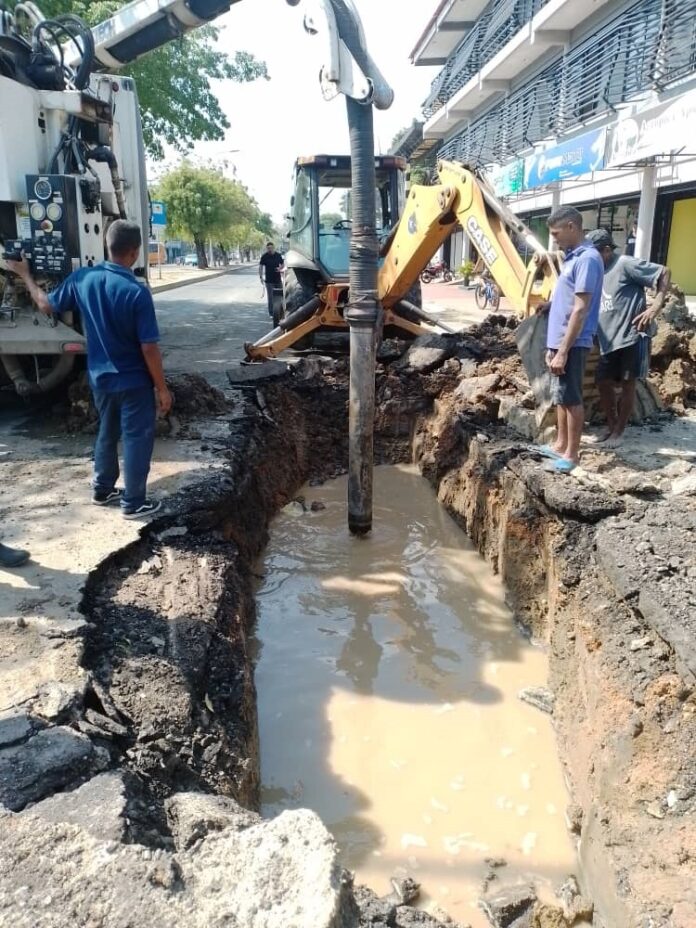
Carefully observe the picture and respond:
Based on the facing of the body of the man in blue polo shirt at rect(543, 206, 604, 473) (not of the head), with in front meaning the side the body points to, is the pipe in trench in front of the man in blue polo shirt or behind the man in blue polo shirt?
in front

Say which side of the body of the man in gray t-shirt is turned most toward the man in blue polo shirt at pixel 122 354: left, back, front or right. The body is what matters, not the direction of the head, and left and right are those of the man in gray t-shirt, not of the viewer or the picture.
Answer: front

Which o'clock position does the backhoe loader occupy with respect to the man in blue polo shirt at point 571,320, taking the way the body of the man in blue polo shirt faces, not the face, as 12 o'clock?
The backhoe loader is roughly at 2 o'clock from the man in blue polo shirt.

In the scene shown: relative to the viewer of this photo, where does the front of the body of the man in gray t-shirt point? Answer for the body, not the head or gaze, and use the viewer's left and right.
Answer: facing the viewer and to the left of the viewer

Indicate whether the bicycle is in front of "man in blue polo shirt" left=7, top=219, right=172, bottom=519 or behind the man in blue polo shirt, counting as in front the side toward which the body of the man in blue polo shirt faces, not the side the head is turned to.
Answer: in front

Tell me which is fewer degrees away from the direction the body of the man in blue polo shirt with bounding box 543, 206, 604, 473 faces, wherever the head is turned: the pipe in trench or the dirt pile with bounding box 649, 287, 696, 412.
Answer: the pipe in trench

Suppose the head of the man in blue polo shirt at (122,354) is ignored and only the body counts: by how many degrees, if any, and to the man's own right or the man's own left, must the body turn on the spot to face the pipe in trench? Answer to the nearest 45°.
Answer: approximately 45° to the man's own right

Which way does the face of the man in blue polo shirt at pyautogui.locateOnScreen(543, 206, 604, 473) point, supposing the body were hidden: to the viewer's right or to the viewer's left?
to the viewer's left

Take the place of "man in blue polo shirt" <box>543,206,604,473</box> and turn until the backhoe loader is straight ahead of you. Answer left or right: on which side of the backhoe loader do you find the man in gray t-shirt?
right

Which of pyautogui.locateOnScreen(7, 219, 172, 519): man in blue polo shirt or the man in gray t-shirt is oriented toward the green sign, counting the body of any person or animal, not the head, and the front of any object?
the man in blue polo shirt

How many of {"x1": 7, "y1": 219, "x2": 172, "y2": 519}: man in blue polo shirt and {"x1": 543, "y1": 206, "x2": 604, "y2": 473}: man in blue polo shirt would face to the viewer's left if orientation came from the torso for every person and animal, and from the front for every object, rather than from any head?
1

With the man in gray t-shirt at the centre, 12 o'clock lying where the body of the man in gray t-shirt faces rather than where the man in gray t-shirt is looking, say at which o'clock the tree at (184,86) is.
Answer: The tree is roughly at 3 o'clock from the man in gray t-shirt.

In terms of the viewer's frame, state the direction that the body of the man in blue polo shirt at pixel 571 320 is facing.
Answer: to the viewer's left

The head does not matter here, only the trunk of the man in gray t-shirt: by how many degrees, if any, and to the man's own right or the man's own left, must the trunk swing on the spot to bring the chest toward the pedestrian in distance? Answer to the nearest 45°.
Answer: approximately 90° to the man's own right

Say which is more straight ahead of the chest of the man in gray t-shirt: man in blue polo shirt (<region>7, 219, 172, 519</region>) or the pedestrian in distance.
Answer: the man in blue polo shirt

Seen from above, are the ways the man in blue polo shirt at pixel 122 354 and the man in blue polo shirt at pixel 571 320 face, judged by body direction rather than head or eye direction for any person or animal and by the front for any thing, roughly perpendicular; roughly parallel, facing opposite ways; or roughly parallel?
roughly perpendicular

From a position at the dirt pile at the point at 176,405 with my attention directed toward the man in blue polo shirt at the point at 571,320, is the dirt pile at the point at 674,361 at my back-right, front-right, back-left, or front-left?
front-left
